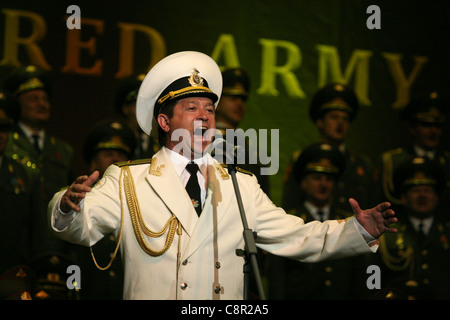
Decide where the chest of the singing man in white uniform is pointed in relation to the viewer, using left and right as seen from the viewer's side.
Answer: facing the viewer and to the right of the viewer

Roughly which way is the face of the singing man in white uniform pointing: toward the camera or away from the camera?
toward the camera
